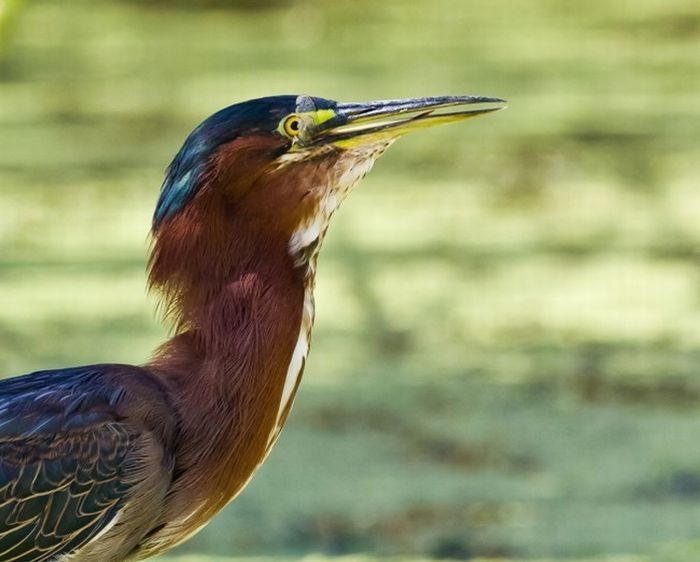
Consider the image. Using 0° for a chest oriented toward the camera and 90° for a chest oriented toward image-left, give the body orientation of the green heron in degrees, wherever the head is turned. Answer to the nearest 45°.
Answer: approximately 270°
